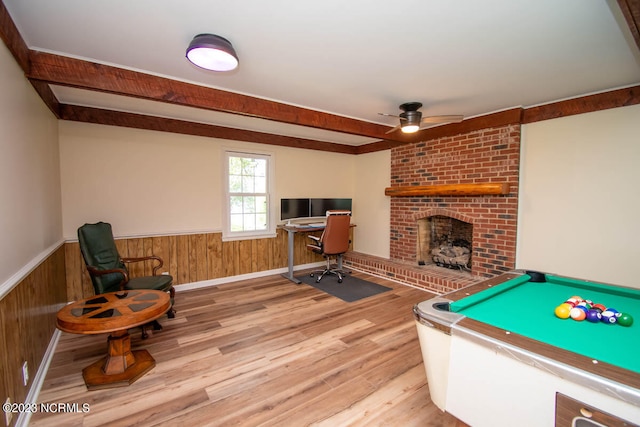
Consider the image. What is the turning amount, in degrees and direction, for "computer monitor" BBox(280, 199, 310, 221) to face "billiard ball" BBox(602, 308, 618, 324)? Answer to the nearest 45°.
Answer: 0° — it already faces it

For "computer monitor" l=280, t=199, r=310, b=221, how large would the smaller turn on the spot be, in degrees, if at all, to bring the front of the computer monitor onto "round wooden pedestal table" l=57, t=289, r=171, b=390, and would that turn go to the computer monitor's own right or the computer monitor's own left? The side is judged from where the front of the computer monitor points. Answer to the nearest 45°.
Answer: approximately 90° to the computer monitor's own right

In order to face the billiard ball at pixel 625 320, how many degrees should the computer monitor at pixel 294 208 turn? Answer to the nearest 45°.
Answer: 0° — it already faces it

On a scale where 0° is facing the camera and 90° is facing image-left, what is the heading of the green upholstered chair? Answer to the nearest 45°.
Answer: approximately 315°

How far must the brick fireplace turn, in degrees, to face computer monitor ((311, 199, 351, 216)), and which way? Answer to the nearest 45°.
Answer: approximately 45° to its right

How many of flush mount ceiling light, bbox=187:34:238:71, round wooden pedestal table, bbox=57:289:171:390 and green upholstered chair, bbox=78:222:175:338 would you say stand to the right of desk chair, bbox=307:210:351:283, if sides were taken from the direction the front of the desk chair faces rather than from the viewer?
0

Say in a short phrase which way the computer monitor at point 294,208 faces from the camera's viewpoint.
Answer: facing the viewer and to the right of the viewer

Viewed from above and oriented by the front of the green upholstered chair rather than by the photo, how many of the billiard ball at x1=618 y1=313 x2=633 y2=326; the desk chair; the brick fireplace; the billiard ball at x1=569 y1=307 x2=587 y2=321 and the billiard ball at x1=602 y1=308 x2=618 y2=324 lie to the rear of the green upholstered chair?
0

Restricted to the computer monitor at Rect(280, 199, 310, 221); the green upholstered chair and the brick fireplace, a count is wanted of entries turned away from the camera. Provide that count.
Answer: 0

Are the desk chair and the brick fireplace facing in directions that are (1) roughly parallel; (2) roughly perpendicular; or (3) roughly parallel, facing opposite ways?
roughly perpendicular

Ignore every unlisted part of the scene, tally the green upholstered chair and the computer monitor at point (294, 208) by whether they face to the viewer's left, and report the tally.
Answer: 0

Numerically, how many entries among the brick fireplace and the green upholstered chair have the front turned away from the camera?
0

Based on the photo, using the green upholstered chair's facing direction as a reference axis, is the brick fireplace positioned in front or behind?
in front

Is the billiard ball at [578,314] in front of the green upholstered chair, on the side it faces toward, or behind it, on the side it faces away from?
in front

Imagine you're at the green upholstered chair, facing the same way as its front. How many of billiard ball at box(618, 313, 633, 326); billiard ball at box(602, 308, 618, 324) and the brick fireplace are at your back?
0

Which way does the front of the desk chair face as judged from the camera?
facing away from the viewer and to the left of the viewer

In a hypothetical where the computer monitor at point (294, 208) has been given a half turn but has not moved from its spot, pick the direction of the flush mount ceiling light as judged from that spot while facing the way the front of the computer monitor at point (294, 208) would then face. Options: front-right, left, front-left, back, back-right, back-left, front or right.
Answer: back-left

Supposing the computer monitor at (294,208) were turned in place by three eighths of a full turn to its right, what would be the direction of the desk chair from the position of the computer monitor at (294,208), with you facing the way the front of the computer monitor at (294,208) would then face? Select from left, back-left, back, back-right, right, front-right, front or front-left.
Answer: back-left

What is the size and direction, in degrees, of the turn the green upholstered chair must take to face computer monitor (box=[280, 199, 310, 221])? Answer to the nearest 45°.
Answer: approximately 45° to its left

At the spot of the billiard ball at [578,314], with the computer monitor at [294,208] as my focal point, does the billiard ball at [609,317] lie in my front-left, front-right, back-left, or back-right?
back-right

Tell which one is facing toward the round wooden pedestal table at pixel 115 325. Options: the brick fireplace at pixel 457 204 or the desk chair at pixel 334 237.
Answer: the brick fireplace

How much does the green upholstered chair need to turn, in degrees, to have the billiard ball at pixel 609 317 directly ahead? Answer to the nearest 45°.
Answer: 0° — it already faces it
